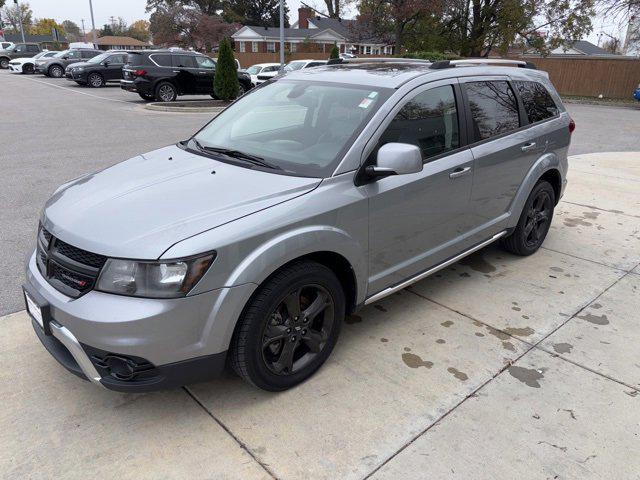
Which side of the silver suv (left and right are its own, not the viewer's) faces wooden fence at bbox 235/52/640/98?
back

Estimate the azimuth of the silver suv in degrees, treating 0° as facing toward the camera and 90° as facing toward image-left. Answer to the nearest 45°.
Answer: approximately 45°
